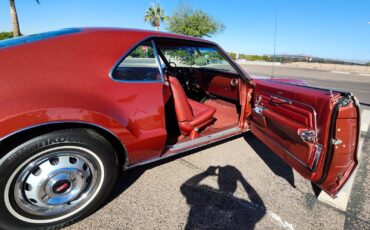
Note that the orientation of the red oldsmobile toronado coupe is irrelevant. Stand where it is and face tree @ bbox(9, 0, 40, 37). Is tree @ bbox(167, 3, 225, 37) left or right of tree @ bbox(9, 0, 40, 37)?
right

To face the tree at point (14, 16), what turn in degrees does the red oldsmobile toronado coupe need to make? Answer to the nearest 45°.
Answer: approximately 90° to its left

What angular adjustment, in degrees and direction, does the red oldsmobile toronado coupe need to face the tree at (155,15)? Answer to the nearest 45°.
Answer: approximately 45° to its left

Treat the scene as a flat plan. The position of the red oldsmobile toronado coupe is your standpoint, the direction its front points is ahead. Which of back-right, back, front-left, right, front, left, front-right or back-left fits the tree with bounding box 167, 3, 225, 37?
front-left

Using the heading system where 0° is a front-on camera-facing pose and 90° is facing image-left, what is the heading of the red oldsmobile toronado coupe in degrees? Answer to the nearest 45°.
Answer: approximately 225°
